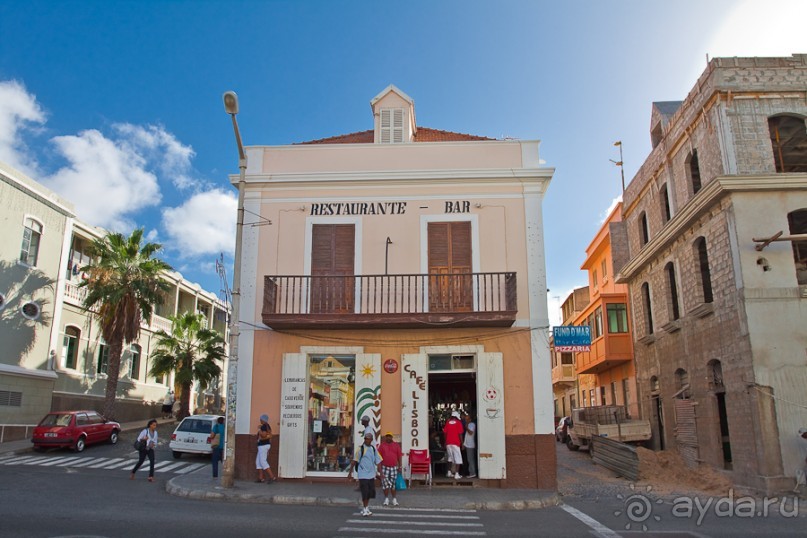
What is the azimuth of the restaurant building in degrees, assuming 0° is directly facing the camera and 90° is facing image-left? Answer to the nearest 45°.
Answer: approximately 0°

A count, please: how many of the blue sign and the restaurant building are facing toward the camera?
2

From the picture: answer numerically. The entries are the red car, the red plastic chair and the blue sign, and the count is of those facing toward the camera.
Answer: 2

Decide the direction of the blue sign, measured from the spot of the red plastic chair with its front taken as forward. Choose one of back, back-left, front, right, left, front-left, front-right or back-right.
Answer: back-left

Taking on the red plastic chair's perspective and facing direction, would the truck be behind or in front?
behind

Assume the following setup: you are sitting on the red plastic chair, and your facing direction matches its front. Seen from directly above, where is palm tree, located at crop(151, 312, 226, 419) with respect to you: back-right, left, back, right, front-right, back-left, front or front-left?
back-right

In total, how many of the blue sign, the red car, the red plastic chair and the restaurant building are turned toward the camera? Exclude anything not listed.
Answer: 3
